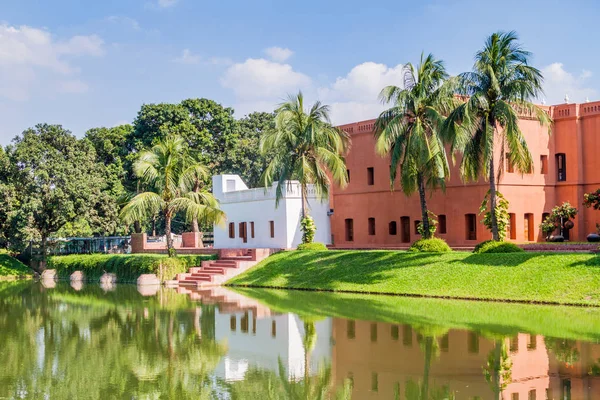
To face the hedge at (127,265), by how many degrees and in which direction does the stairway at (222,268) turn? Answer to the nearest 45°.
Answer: approximately 90° to its right

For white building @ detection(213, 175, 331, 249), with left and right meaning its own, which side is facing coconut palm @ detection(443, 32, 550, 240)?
left

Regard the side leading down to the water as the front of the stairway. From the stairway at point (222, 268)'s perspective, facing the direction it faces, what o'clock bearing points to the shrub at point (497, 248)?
The shrub is roughly at 9 o'clock from the stairway.

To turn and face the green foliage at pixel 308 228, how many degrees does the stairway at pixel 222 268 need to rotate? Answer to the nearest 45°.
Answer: approximately 135° to its left

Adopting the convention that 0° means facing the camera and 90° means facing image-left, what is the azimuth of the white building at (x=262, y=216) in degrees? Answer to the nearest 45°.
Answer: approximately 45°

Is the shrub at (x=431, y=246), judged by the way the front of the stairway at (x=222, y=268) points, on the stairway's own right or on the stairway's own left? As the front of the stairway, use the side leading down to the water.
on the stairway's own left

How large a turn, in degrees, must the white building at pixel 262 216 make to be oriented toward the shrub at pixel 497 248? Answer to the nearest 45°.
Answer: approximately 90° to its left

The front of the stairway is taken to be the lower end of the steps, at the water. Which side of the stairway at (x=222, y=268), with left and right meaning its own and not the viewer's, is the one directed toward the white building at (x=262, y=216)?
back

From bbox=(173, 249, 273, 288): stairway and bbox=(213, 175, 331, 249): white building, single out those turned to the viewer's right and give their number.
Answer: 0

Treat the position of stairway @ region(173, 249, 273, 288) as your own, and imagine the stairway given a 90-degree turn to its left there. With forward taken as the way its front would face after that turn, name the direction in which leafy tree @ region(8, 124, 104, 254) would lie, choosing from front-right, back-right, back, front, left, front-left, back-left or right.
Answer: back

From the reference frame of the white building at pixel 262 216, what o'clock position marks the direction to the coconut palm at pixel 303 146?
The coconut palm is roughly at 10 o'clock from the white building.

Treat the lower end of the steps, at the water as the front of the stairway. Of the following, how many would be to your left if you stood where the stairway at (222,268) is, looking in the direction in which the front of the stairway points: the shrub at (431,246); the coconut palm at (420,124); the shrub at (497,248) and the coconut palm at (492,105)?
4
